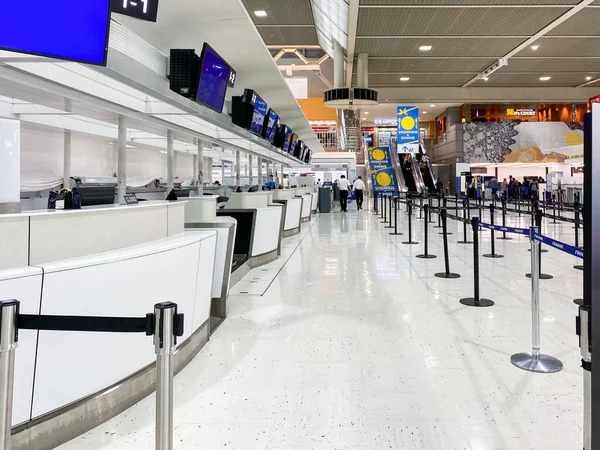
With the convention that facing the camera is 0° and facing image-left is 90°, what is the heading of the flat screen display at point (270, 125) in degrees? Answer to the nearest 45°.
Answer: approximately 315°

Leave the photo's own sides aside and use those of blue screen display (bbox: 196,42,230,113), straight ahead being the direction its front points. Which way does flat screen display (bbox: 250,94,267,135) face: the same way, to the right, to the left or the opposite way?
the same way

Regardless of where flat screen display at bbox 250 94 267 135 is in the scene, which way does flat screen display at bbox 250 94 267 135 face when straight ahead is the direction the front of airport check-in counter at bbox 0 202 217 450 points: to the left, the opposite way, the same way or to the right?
the same way

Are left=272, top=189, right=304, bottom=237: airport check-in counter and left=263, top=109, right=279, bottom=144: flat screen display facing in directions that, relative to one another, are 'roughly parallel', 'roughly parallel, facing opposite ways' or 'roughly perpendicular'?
roughly parallel

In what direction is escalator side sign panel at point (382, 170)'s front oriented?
toward the camera

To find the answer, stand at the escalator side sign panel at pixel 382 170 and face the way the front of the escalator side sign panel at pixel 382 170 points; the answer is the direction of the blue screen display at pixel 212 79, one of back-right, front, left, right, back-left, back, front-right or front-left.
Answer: front

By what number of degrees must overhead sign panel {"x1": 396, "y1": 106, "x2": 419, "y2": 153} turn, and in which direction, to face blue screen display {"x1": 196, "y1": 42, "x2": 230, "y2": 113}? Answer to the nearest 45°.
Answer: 0° — it already faces it

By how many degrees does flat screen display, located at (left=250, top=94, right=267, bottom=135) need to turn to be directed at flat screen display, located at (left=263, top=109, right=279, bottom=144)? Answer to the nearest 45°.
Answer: approximately 135° to its left

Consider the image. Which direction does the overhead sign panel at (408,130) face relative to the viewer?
toward the camera

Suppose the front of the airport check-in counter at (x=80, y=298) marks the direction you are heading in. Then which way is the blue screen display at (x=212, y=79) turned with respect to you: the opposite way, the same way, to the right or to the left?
the same way

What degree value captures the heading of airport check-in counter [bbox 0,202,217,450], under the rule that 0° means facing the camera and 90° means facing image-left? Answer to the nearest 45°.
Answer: approximately 315°

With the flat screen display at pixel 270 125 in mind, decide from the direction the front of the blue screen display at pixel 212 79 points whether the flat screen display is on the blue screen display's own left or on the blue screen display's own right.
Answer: on the blue screen display's own left

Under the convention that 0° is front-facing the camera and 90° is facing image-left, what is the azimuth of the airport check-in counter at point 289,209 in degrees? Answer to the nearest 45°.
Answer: approximately 315°

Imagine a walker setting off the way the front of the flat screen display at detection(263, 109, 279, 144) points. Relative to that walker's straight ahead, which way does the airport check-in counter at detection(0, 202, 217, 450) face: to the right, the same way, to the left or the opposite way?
the same way

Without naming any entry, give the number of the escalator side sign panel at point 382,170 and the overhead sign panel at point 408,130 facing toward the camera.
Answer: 2
